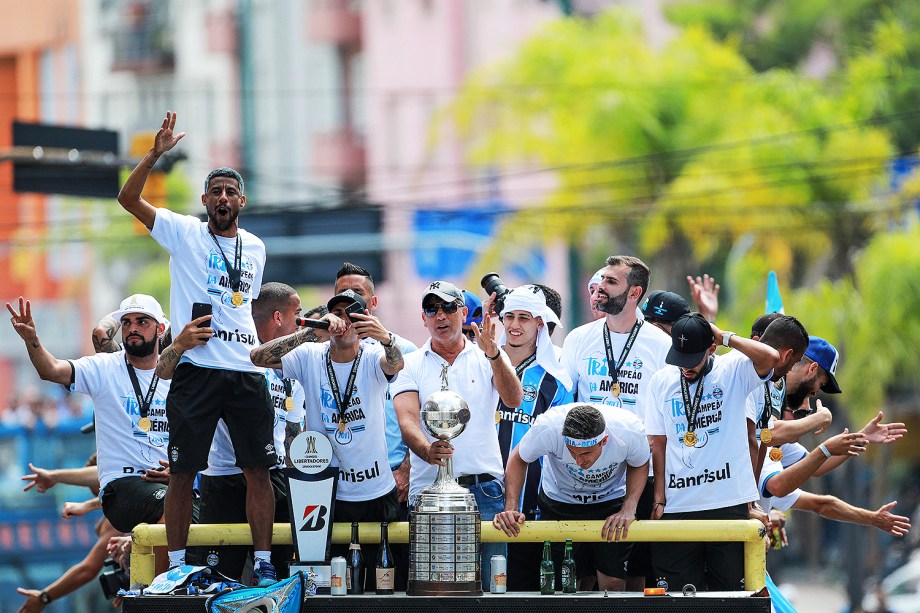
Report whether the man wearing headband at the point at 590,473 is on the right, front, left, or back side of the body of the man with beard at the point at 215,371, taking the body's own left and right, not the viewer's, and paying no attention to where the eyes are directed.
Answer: left

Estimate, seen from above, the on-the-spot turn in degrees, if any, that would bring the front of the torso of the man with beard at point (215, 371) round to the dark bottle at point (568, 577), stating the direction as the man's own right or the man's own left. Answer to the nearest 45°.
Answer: approximately 90° to the man's own left

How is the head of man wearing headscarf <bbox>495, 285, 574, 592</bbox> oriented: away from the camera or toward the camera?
toward the camera

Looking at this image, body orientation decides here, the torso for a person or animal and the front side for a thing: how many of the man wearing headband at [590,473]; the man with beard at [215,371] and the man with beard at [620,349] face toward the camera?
3

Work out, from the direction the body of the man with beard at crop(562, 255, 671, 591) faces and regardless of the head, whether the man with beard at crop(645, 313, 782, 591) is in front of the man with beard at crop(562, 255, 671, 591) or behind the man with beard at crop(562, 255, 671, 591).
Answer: in front

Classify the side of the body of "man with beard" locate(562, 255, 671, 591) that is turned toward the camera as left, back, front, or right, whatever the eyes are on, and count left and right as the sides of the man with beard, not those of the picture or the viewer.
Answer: front

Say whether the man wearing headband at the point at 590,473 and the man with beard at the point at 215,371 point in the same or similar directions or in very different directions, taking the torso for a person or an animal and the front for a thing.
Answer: same or similar directions

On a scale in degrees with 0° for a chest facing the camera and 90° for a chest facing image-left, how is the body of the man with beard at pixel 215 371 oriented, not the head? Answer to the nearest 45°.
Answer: approximately 0°

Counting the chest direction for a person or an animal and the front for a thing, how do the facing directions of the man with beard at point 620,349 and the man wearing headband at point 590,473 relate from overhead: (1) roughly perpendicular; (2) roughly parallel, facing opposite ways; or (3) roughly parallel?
roughly parallel

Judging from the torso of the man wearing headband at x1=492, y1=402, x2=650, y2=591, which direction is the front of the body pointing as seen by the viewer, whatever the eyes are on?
toward the camera
